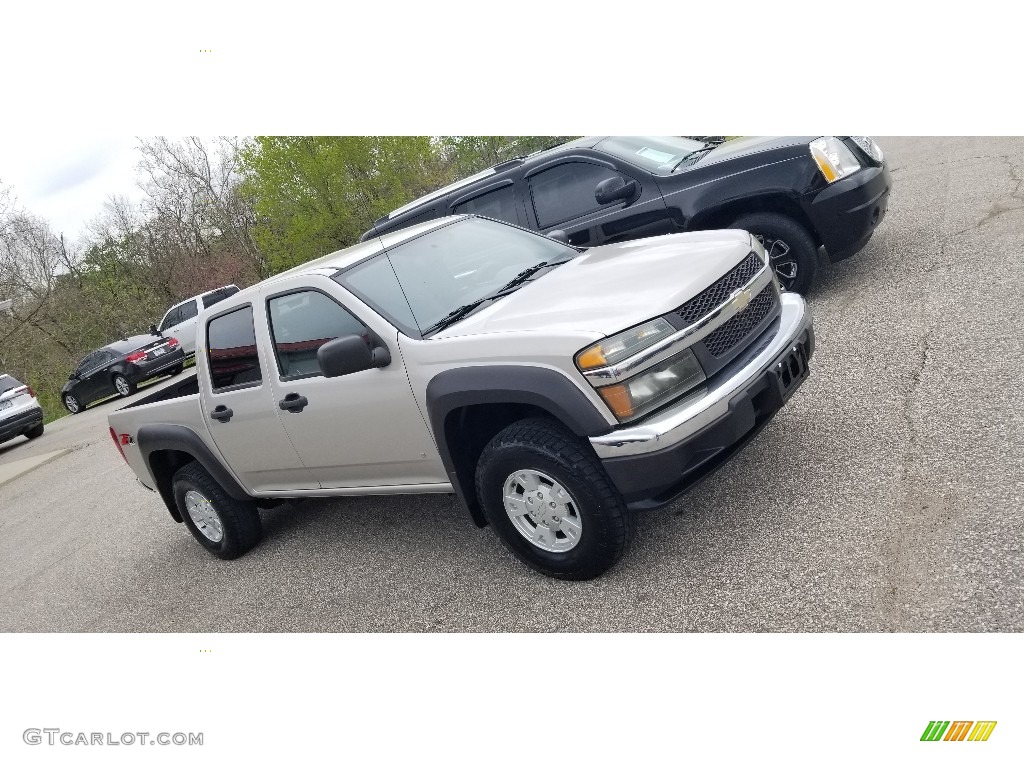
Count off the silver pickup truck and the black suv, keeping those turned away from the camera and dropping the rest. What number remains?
0

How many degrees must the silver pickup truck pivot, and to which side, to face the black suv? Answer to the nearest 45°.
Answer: approximately 90° to its left

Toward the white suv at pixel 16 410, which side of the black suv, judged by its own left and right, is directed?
back

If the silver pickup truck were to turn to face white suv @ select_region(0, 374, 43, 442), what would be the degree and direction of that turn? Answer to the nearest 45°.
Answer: approximately 180°

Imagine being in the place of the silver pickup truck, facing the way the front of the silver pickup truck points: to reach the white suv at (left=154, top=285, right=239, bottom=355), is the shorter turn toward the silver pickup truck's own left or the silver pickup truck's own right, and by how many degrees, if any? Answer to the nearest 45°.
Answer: approximately 135° to the silver pickup truck's own left

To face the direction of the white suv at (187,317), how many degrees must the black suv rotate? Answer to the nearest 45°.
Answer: approximately 180°

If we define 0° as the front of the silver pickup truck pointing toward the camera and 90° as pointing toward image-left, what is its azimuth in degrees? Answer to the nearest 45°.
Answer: approximately 315°

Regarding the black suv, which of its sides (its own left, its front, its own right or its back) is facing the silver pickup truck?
right

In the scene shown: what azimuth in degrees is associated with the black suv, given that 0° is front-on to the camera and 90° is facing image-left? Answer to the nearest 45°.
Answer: approximately 315°
